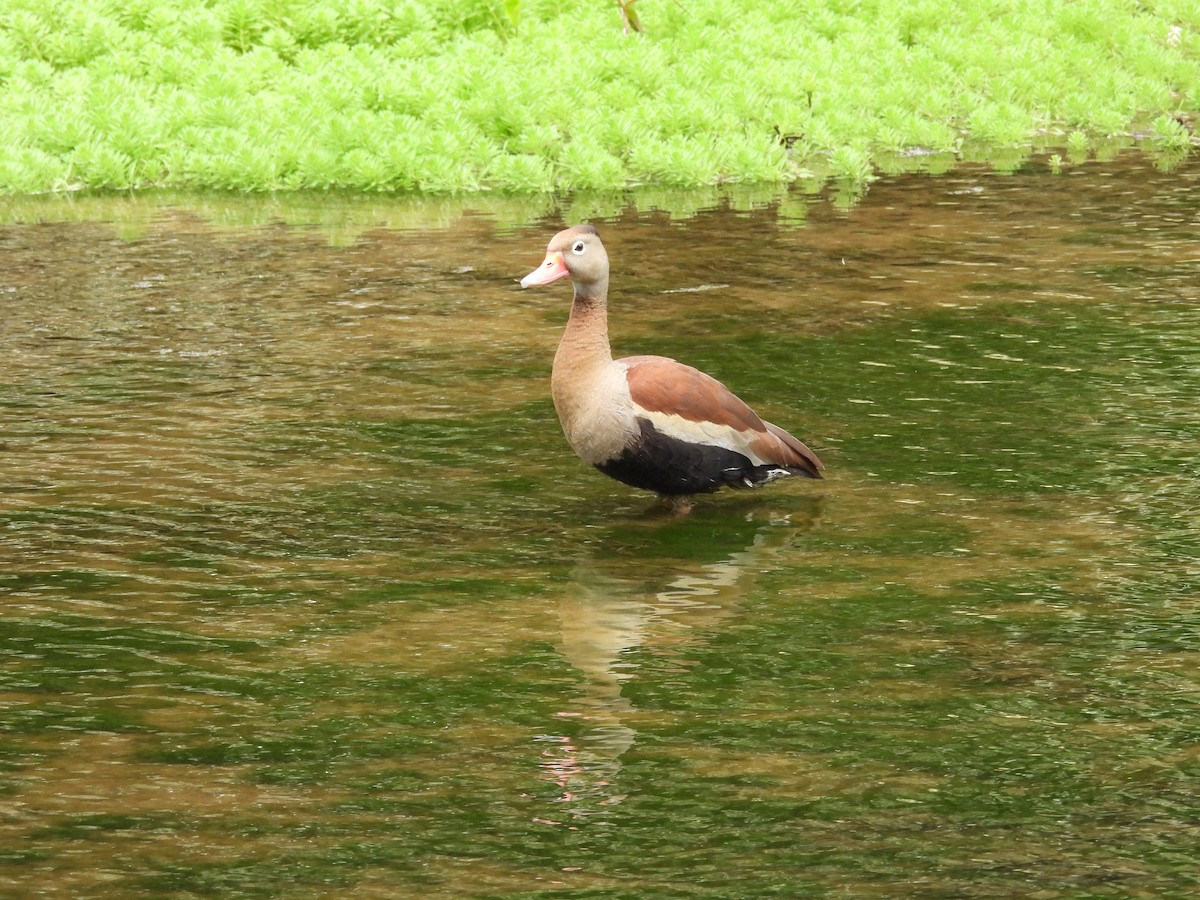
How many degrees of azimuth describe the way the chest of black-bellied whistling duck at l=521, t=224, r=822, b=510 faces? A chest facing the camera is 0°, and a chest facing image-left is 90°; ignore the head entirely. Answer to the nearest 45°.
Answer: approximately 90°

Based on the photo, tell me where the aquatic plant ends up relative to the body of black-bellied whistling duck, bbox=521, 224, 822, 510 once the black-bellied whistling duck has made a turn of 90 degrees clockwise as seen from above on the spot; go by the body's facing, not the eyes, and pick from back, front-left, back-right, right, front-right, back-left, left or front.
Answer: front
